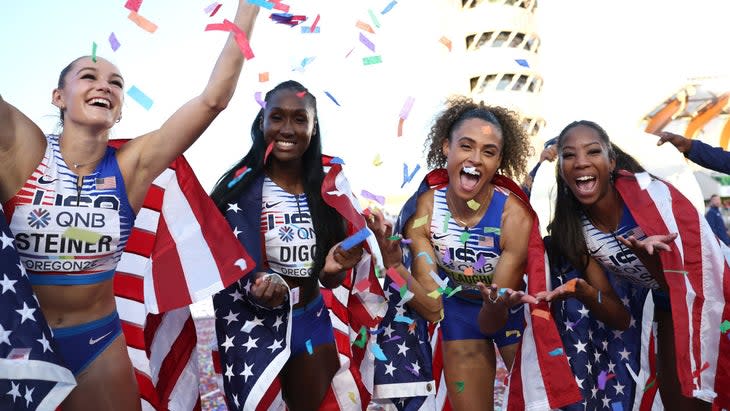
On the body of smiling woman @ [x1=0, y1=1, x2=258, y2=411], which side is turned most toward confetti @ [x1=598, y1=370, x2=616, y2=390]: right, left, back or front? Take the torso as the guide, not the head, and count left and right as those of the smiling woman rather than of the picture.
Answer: left

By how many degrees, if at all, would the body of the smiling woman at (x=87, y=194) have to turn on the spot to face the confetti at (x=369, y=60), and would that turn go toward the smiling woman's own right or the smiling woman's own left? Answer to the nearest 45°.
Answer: approximately 90° to the smiling woman's own left

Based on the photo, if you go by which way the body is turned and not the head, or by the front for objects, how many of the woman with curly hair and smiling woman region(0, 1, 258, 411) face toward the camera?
2

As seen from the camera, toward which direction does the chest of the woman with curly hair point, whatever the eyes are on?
toward the camera

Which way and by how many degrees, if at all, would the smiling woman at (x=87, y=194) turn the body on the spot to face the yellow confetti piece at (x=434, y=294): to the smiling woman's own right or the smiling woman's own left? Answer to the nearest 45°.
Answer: approximately 90° to the smiling woman's own left

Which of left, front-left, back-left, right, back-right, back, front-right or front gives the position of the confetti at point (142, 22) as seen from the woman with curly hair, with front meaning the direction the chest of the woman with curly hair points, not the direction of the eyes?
front-right

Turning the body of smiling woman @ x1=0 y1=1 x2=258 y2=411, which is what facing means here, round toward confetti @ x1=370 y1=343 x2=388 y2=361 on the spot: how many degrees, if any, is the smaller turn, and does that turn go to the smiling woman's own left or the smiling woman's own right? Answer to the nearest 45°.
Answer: approximately 135° to the smiling woman's own left

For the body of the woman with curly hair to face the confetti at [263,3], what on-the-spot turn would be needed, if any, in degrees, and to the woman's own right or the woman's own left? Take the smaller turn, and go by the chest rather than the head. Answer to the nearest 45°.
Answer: approximately 45° to the woman's own right
